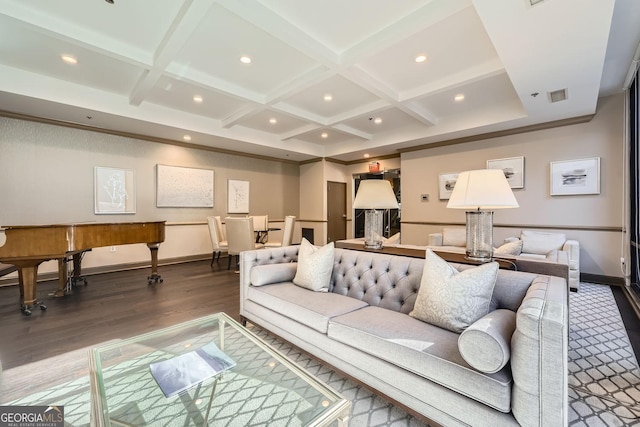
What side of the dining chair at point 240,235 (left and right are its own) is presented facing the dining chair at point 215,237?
left

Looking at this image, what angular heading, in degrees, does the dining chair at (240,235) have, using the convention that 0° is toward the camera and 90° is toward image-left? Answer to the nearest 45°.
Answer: approximately 225°

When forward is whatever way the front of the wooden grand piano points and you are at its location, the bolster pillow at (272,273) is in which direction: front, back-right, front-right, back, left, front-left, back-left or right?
back-left

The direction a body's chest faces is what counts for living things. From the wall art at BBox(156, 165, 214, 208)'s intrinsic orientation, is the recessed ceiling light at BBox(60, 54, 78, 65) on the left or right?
on its right

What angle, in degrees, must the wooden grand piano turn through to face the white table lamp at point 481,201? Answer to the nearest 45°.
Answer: approximately 135° to its left

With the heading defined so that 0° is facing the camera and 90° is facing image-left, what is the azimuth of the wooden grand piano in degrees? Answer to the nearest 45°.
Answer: approximately 90°

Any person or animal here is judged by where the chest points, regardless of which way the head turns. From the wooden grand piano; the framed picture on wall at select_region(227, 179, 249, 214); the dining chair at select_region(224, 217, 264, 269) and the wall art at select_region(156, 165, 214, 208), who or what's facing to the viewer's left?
the wooden grand piano

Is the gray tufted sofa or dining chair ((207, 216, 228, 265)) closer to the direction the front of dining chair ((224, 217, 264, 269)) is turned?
the dining chair

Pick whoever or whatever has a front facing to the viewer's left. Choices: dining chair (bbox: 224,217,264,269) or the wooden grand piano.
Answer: the wooden grand piano

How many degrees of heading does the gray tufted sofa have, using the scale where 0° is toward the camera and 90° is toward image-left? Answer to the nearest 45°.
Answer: approximately 45°
